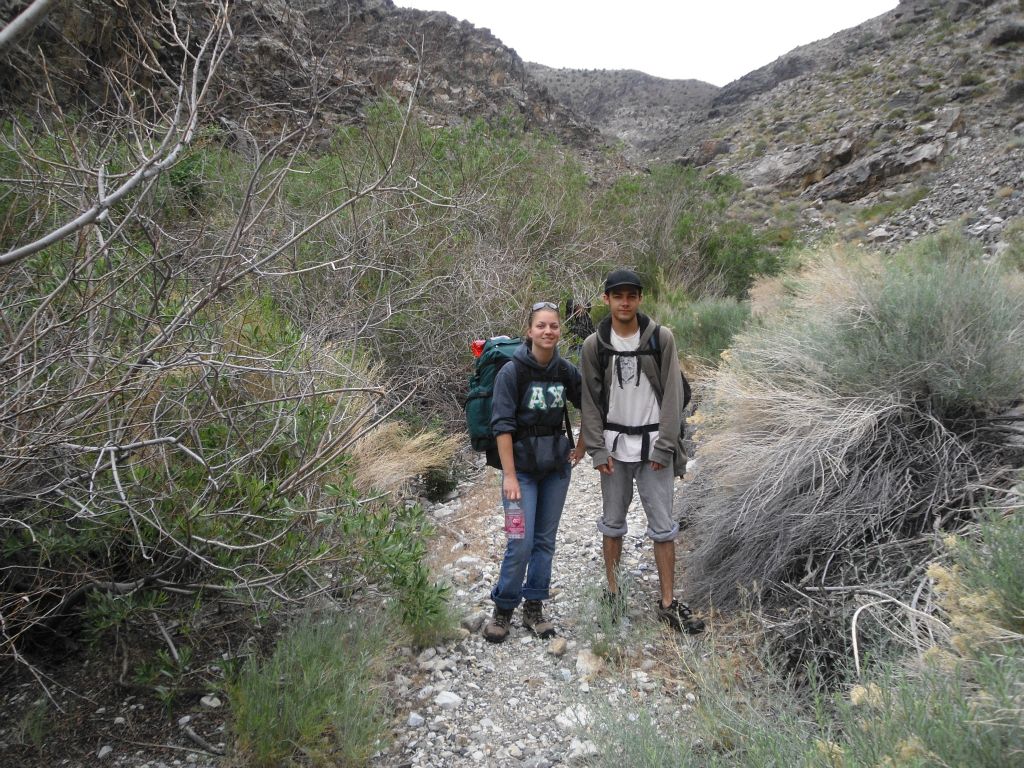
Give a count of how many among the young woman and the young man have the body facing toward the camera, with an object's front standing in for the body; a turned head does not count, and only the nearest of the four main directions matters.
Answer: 2

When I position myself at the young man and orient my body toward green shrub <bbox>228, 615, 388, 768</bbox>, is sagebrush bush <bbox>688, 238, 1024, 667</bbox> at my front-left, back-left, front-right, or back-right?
back-left

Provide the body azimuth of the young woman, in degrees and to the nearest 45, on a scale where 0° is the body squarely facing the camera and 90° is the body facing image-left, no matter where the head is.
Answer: approximately 0°

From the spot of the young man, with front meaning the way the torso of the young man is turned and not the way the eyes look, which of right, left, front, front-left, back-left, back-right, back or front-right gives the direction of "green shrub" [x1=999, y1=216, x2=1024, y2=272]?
back-left
